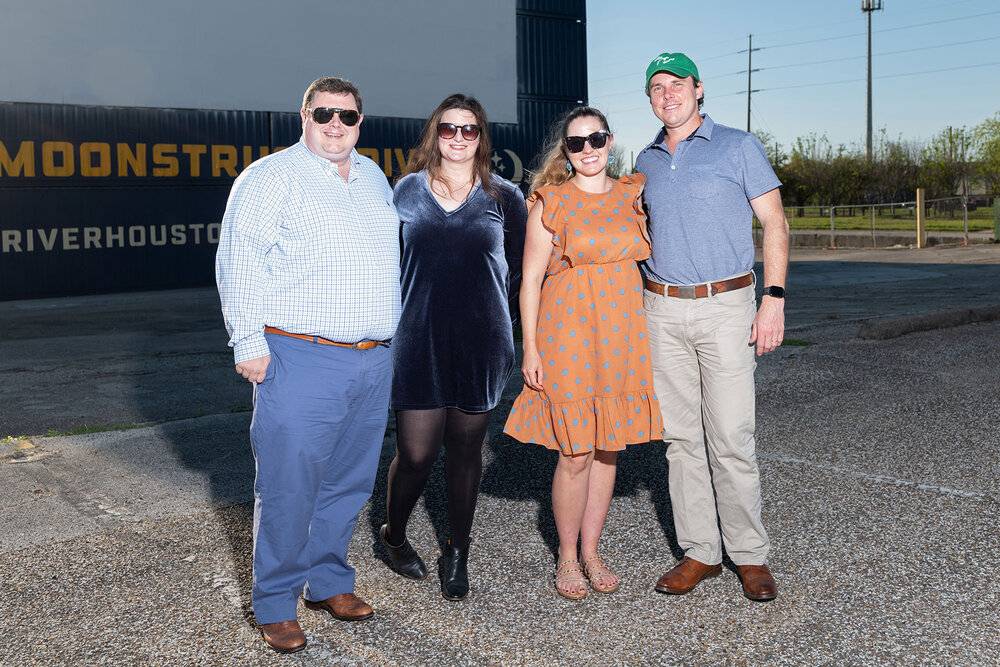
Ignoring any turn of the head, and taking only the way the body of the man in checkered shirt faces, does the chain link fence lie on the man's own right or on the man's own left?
on the man's own left

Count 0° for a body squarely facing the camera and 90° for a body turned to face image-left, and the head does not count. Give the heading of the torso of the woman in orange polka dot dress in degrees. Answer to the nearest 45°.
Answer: approximately 0°

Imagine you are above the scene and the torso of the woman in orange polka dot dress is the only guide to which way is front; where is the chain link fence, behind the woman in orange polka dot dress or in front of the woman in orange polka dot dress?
behind

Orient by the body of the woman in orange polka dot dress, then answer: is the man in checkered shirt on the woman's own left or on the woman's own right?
on the woman's own right

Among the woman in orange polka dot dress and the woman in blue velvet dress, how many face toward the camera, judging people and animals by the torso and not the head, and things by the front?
2
